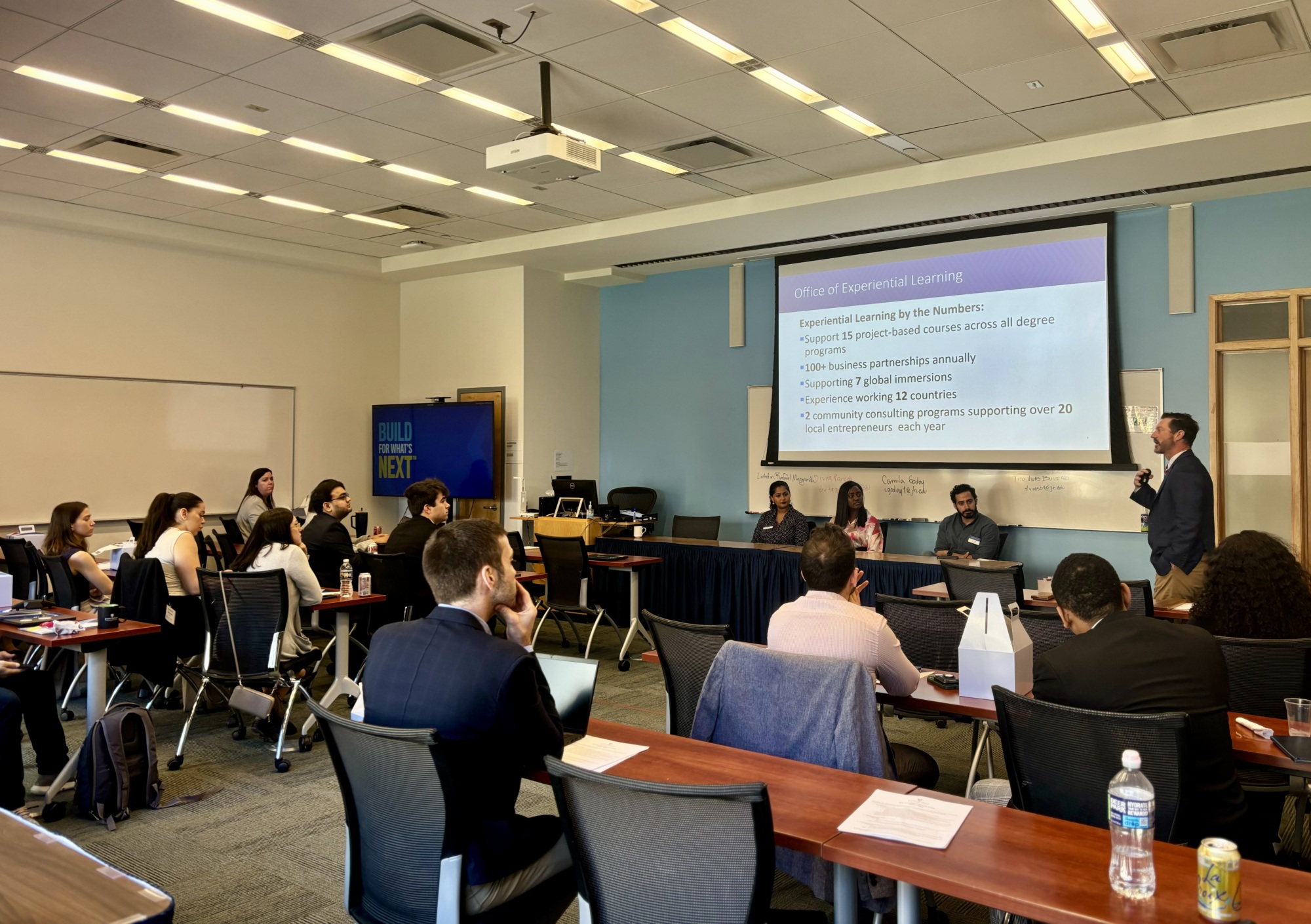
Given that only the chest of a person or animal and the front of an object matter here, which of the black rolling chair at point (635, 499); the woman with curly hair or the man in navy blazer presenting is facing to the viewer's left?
the man in navy blazer presenting

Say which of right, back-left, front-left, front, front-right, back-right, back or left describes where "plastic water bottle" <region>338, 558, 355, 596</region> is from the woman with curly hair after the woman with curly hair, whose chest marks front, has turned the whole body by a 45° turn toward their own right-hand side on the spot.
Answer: back-left

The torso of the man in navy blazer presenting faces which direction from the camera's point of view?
to the viewer's left

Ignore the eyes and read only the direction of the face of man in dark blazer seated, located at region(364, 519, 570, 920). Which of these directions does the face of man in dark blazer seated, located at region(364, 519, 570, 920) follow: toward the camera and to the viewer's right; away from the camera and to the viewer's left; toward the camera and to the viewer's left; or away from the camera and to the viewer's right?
away from the camera and to the viewer's right

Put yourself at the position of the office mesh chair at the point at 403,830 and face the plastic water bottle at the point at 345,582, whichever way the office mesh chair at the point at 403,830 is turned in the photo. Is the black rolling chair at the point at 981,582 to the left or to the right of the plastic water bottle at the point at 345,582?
right

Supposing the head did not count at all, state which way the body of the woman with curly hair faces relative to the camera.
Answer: away from the camera

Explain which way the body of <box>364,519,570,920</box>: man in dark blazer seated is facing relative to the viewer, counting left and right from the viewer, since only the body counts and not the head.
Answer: facing away from the viewer and to the right of the viewer

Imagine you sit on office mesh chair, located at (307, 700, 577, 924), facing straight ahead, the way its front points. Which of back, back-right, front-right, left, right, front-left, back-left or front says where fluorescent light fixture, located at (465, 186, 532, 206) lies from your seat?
front-left

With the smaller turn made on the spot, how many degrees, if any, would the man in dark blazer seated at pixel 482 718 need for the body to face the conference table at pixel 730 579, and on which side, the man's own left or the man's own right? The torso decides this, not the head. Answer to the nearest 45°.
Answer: approximately 45° to the man's own left

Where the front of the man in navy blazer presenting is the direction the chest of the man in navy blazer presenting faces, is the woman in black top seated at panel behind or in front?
in front

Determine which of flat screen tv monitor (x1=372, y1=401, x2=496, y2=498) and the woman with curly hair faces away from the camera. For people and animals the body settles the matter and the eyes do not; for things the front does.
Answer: the woman with curly hair

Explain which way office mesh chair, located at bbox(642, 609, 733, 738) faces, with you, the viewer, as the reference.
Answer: facing away from the viewer and to the right of the viewer
